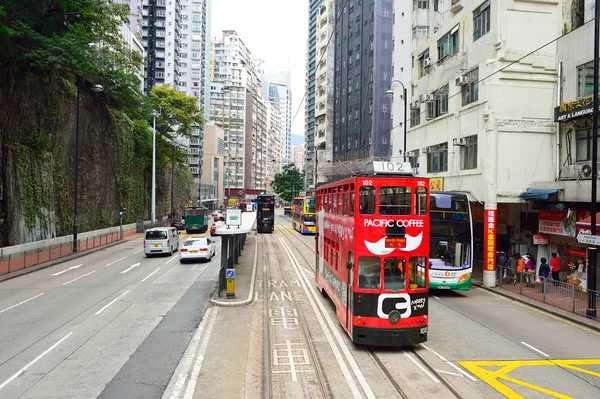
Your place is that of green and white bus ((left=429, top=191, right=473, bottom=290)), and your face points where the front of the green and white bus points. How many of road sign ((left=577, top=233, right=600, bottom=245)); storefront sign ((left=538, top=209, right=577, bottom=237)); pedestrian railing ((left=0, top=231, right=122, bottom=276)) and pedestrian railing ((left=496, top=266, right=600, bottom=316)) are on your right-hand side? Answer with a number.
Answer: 1

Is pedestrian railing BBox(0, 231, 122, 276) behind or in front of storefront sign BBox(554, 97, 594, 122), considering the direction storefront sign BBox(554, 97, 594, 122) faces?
in front

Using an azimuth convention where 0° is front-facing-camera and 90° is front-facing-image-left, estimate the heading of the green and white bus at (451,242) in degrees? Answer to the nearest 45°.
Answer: approximately 0°

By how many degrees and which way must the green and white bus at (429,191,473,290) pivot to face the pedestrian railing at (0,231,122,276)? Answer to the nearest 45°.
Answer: approximately 90° to its right

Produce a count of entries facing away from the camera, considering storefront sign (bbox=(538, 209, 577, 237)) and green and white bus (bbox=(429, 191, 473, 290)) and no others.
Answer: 0

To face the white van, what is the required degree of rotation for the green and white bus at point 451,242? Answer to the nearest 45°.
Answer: approximately 90° to its right

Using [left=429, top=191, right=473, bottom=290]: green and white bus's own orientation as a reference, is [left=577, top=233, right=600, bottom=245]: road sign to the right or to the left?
on its left

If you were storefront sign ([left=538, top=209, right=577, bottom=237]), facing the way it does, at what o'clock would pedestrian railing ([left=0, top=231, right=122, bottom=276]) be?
The pedestrian railing is roughly at 1 o'clock from the storefront sign.

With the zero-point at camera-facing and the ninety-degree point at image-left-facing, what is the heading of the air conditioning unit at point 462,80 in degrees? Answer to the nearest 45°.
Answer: approximately 45°

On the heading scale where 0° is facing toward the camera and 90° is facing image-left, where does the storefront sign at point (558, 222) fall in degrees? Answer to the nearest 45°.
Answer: approximately 45°

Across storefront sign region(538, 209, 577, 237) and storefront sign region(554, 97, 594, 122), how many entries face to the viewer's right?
0
